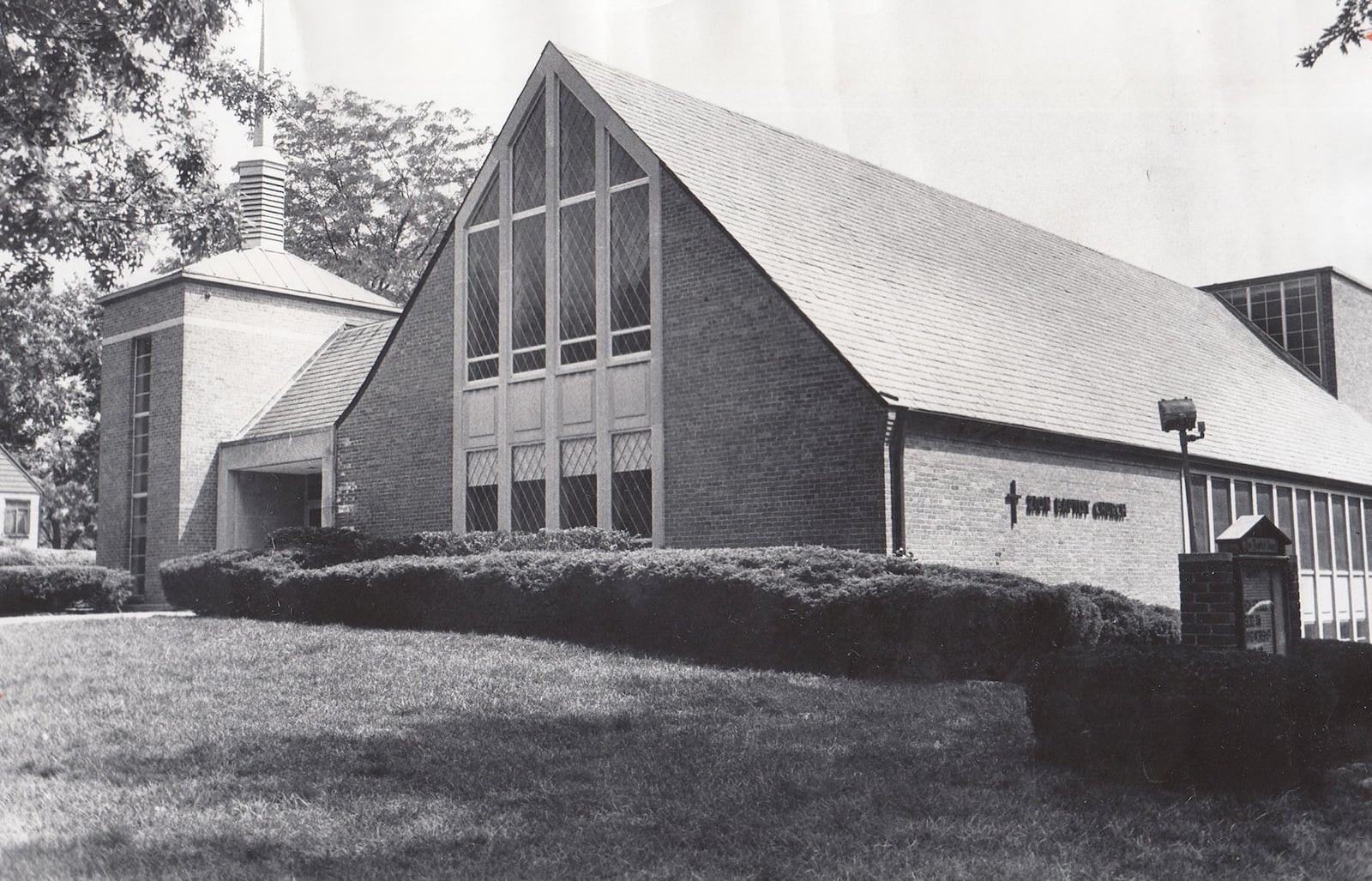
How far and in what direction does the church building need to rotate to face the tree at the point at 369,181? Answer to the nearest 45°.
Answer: approximately 90° to its right

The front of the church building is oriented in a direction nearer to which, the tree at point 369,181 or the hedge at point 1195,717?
the hedge

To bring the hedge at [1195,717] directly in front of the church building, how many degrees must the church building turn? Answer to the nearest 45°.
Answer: approximately 45° to its left

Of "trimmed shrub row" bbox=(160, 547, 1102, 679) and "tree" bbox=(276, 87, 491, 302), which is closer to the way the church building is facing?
the trimmed shrub row

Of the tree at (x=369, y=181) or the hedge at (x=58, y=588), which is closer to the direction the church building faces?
the hedge

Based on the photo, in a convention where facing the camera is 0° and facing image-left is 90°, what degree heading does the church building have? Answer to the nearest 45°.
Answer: approximately 45°

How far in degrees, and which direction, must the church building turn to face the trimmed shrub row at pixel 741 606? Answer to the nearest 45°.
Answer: approximately 45° to its left
